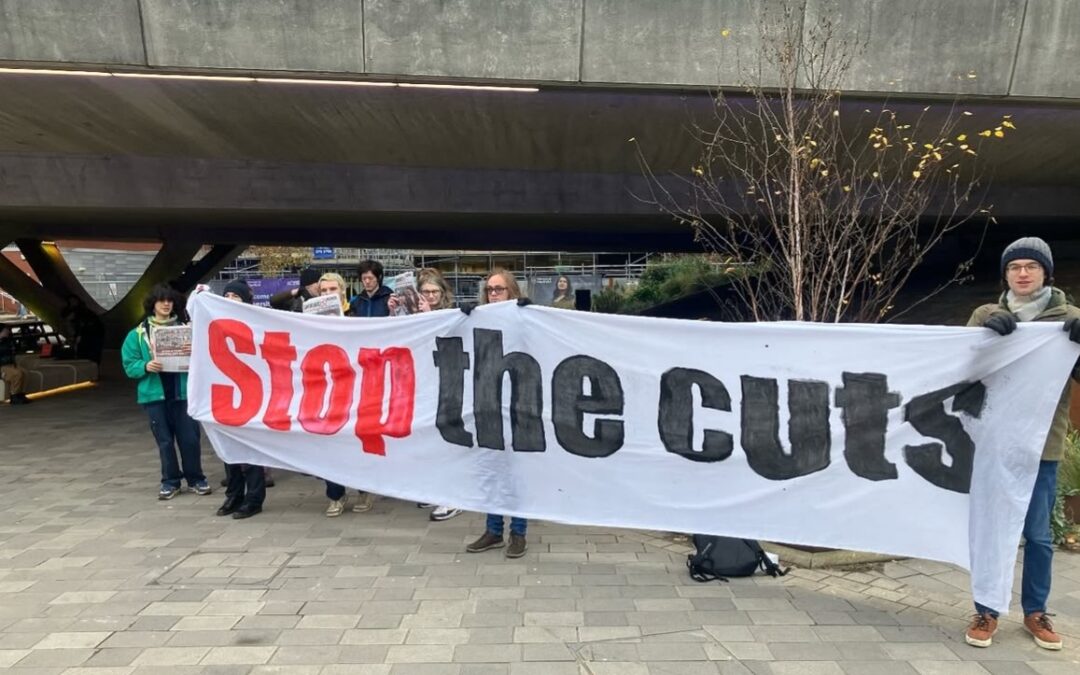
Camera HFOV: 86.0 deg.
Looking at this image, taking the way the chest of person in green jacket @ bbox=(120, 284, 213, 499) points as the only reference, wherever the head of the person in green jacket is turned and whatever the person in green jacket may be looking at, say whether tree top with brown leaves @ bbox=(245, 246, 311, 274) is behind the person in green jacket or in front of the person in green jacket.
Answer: behind

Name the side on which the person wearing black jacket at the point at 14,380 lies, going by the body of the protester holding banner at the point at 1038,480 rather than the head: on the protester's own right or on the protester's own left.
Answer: on the protester's own right

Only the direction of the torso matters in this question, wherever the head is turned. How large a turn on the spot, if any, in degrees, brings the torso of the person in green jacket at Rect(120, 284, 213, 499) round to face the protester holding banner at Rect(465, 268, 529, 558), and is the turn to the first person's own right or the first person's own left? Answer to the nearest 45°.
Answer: approximately 45° to the first person's own left

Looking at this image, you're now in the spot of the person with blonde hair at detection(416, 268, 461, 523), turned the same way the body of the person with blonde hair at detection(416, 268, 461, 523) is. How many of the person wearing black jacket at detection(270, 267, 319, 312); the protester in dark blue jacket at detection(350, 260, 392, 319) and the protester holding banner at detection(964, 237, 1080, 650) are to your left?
1

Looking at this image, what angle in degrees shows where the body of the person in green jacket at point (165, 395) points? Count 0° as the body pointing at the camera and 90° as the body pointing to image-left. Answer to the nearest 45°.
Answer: approximately 0°

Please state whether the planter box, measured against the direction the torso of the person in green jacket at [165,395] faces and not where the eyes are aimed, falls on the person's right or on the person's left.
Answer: on the person's left

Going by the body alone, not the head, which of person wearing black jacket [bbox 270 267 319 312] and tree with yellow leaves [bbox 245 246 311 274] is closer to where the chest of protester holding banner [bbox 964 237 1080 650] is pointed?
the person wearing black jacket

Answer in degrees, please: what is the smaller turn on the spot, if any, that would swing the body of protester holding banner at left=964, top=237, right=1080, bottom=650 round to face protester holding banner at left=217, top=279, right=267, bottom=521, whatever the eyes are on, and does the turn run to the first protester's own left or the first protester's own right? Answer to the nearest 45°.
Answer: approximately 90° to the first protester's own right

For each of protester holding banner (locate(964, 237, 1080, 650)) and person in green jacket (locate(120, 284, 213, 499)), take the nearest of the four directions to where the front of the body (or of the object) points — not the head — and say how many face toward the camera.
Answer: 2

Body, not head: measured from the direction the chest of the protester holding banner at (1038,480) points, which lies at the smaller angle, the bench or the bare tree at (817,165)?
the bench
